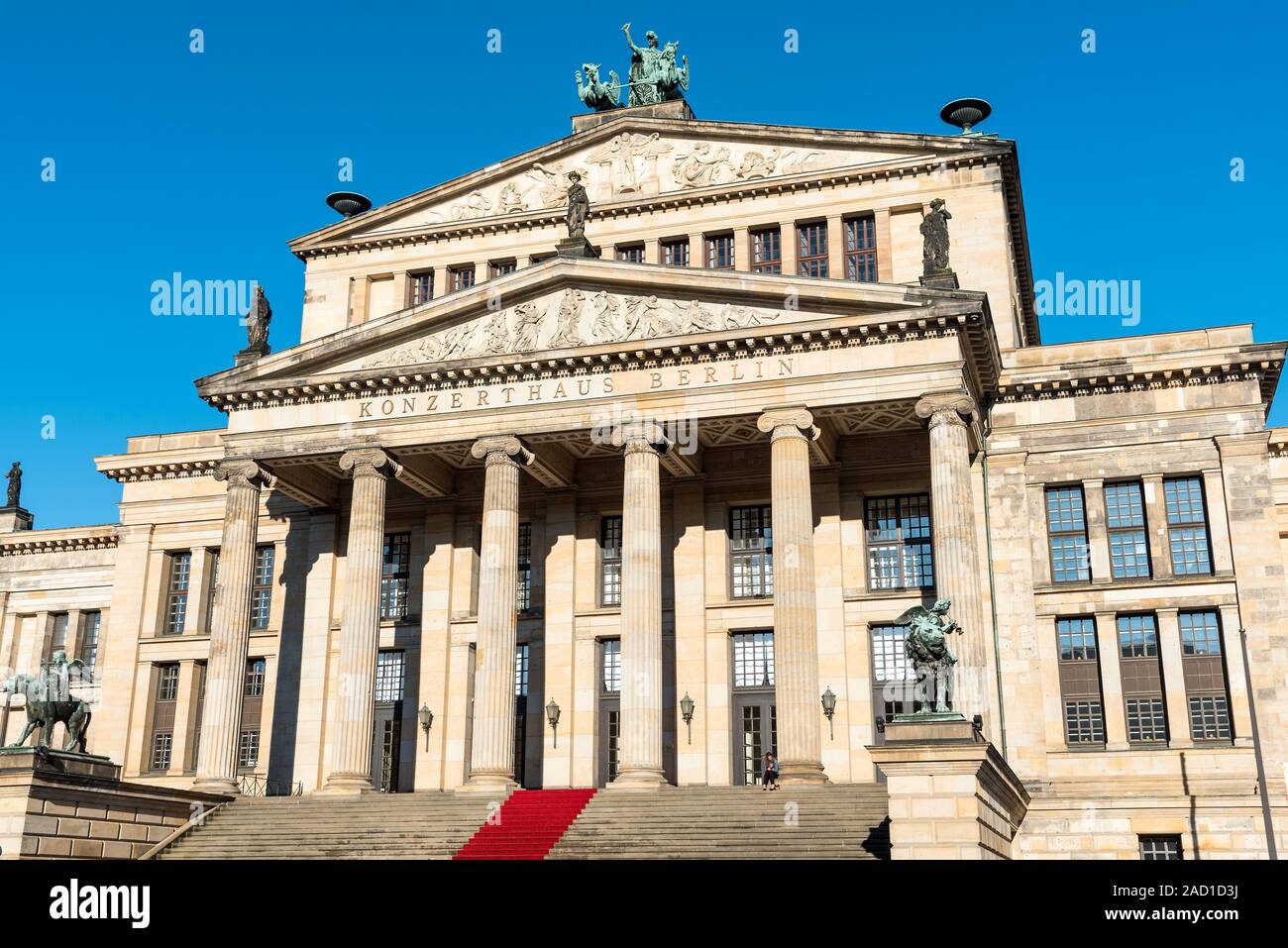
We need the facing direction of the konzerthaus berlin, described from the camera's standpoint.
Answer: facing the viewer and to the left of the viewer

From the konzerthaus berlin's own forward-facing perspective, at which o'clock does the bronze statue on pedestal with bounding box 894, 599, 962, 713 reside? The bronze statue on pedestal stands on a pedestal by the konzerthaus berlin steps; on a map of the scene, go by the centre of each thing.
The bronze statue on pedestal is roughly at 10 o'clock from the konzerthaus berlin.
